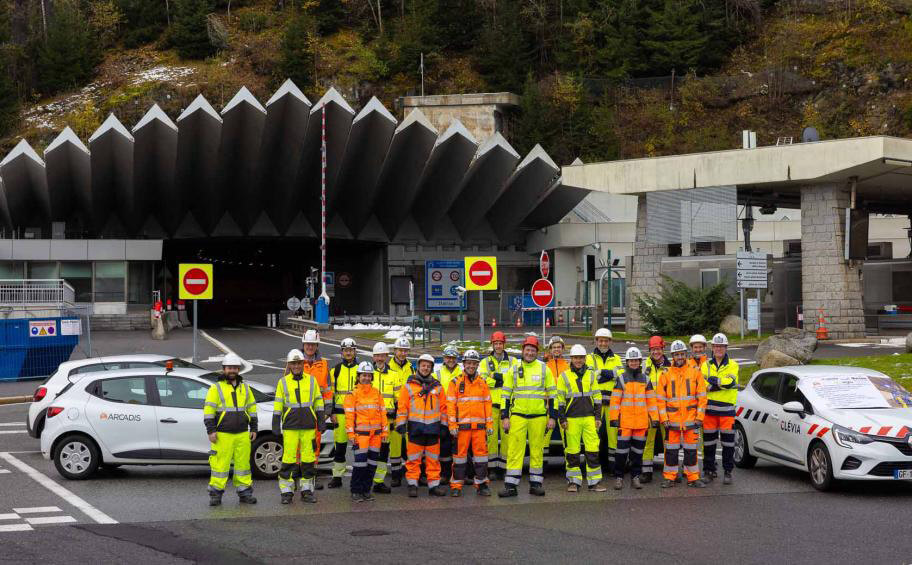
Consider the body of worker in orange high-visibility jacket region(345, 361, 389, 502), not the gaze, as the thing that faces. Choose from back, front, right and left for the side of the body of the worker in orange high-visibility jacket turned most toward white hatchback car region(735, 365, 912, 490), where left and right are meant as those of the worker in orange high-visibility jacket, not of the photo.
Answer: left

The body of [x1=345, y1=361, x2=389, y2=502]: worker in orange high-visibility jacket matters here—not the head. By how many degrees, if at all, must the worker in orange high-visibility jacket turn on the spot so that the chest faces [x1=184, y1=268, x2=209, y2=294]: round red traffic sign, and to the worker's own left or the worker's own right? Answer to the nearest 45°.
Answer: approximately 180°

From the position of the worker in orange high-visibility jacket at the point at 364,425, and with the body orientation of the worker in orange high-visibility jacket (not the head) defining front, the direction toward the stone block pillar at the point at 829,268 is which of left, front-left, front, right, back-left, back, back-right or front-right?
back-left

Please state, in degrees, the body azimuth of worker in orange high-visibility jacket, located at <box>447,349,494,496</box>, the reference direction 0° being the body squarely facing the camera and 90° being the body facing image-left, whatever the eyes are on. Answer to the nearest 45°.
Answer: approximately 0°

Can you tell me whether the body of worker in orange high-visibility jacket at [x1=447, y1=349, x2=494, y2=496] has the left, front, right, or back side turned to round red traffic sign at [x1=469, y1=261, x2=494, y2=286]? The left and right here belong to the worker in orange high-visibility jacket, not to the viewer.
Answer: back

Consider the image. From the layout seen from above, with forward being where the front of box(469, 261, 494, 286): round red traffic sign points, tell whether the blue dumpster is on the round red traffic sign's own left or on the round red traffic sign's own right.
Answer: on the round red traffic sign's own right

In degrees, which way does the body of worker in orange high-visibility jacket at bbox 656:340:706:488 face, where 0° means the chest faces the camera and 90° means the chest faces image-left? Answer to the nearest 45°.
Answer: approximately 0°

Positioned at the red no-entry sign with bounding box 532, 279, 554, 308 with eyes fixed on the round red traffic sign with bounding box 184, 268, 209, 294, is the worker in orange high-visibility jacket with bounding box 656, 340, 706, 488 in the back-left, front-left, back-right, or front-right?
back-left

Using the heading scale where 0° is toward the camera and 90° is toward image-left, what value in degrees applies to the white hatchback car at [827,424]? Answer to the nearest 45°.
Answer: approximately 315°

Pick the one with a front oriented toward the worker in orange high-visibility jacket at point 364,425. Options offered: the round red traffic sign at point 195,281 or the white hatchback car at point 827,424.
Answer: the round red traffic sign
